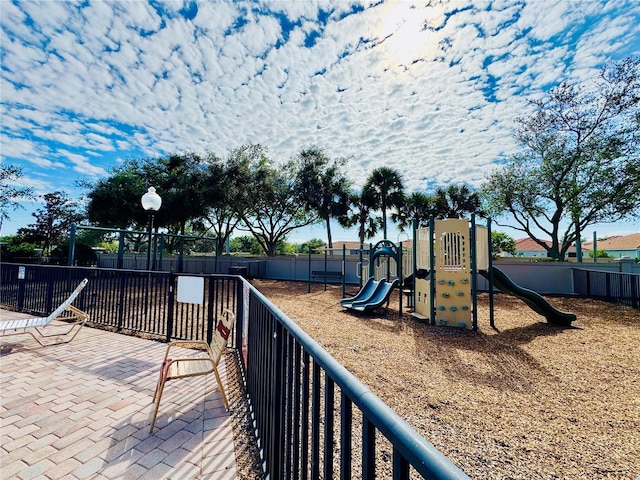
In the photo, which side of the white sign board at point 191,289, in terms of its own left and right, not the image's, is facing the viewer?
front

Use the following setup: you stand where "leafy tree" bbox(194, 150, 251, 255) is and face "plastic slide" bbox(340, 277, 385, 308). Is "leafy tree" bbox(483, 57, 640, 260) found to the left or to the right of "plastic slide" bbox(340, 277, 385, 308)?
left

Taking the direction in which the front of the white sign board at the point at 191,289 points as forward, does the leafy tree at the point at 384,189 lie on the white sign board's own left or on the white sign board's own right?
on the white sign board's own left

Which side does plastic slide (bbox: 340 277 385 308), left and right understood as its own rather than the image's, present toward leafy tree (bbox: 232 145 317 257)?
right

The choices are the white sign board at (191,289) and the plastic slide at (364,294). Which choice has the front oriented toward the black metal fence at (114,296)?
the plastic slide

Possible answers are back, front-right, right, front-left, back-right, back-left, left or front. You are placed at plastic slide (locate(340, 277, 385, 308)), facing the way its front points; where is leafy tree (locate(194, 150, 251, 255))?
right

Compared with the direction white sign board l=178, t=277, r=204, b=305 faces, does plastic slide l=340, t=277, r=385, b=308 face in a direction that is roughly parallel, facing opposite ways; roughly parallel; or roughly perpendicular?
roughly perpendicular

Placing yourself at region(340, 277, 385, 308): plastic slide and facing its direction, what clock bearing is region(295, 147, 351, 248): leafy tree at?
The leafy tree is roughly at 4 o'clock from the plastic slide.

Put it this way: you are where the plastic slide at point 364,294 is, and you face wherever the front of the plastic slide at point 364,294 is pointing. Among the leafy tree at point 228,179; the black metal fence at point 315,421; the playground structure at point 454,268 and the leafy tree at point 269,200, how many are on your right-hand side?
2

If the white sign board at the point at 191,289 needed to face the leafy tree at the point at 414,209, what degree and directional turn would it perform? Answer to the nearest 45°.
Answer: approximately 135° to its left

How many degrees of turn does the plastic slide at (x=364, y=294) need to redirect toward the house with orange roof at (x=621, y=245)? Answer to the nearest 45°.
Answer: approximately 180°

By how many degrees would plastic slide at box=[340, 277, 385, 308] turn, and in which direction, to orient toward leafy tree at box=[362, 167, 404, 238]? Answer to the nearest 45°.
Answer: approximately 135° to its right

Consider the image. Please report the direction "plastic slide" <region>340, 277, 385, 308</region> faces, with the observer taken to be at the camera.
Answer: facing the viewer and to the left of the viewer

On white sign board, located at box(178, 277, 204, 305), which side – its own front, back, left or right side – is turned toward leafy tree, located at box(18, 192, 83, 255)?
back

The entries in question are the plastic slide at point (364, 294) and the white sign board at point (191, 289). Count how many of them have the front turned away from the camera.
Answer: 0

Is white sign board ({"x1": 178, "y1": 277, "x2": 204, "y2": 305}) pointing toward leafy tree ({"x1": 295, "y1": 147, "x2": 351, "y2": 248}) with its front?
no

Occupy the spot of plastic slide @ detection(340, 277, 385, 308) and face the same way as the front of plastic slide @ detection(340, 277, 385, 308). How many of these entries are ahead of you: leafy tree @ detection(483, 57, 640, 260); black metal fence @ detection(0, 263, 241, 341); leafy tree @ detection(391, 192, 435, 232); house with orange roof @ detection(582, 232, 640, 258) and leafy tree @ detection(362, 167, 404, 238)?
1

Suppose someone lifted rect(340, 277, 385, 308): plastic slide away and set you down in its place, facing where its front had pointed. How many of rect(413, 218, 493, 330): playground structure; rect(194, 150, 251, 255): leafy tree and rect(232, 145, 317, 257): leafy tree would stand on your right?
2

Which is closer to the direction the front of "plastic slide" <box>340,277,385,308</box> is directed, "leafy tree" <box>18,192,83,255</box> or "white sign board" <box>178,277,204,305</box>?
the white sign board
